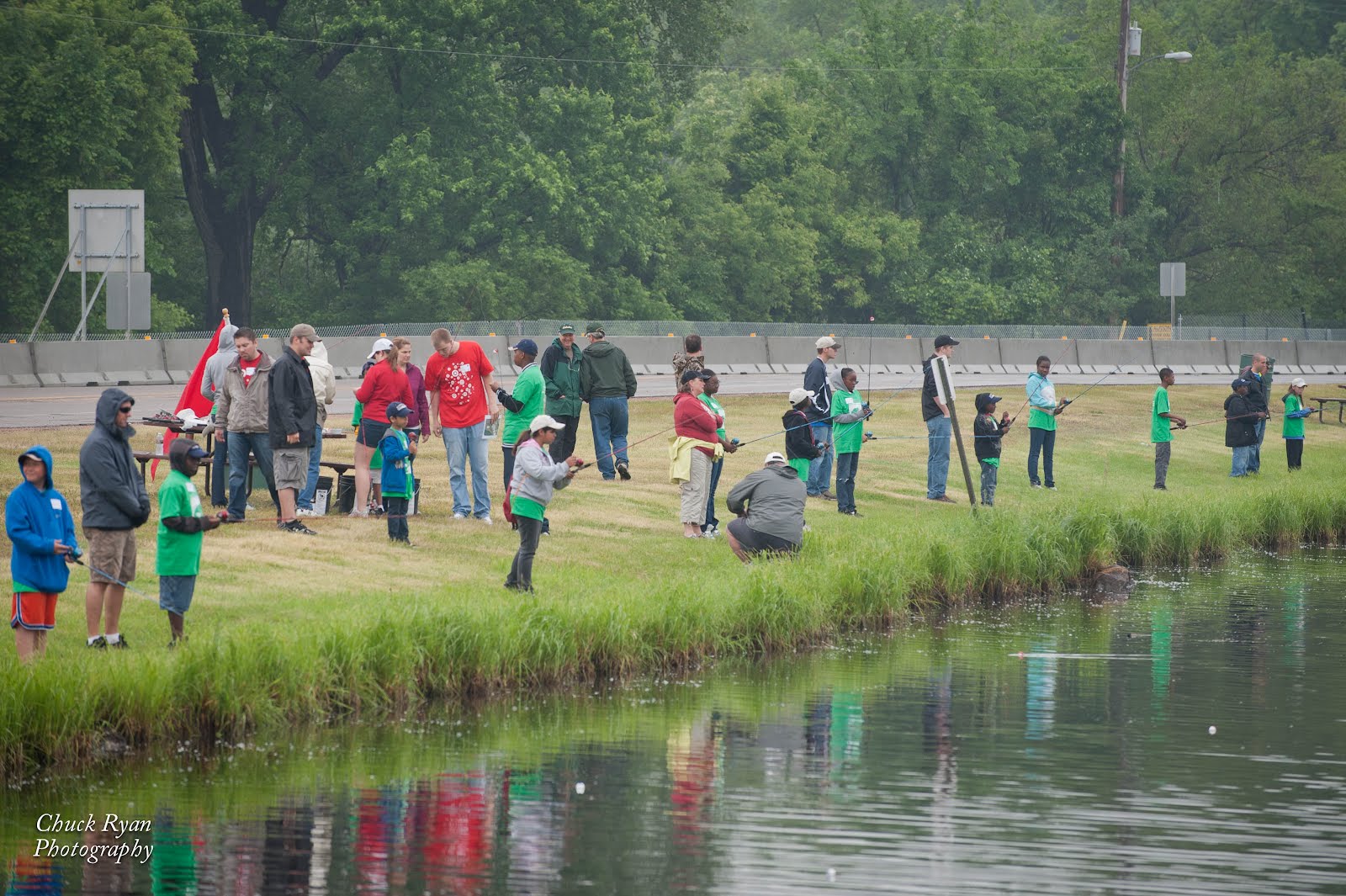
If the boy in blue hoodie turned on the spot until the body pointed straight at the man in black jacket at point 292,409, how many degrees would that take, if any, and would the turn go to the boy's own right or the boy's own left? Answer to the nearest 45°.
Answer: approximately 90° to the boy's own left

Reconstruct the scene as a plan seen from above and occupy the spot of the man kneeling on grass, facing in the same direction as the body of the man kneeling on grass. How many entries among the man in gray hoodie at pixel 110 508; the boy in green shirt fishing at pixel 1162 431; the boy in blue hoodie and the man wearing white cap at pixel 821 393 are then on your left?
2

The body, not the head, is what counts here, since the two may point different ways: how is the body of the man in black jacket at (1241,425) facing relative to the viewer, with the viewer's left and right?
facing to the right of the viewer

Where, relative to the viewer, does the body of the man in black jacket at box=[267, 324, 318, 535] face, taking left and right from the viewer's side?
facing to the right of the viewer

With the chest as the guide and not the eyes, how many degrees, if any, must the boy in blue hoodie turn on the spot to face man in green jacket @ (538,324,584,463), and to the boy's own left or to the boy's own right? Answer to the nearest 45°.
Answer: approximately 90° to the boy's own left

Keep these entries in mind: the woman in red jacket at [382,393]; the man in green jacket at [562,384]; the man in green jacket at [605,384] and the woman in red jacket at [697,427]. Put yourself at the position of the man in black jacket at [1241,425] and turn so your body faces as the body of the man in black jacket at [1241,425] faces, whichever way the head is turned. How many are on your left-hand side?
0

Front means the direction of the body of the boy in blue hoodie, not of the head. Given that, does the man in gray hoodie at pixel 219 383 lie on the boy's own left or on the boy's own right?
on the boy's own left

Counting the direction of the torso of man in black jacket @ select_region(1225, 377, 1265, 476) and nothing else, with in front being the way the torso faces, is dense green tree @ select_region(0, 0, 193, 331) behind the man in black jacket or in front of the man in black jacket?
behind

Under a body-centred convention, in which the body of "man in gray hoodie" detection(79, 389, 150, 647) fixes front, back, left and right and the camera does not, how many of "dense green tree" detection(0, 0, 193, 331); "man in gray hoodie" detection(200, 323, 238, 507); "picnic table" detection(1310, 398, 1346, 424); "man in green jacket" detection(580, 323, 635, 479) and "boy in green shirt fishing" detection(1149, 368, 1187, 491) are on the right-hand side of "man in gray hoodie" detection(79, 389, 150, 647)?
0

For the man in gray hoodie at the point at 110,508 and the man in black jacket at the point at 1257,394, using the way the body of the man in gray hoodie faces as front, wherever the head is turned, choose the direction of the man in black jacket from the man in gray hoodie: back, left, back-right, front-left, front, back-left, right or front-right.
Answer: left

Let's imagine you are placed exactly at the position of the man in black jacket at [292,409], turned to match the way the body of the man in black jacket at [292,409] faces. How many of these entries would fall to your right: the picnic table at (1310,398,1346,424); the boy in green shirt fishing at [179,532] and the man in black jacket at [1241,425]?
1

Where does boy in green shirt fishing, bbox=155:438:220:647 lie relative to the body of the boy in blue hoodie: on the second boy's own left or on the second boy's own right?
on the second boy's own left

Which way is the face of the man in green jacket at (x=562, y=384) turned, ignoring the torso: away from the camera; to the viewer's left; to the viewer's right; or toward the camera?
toward the camera
